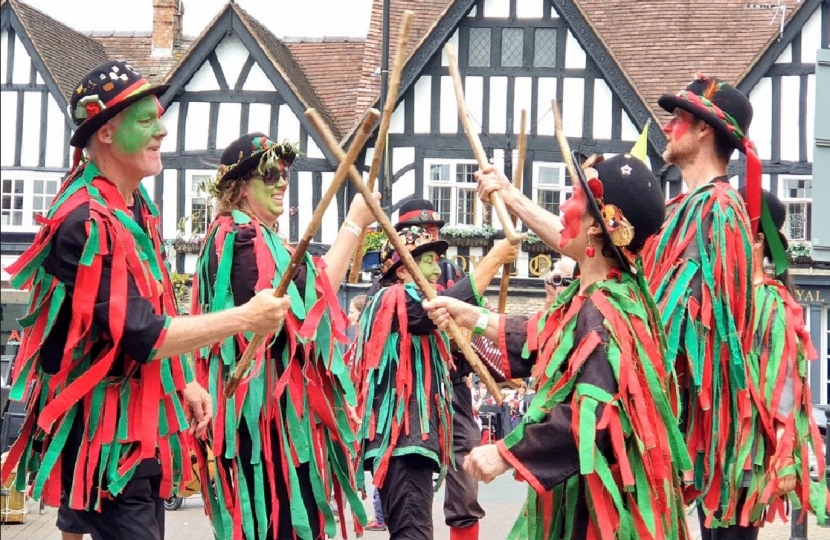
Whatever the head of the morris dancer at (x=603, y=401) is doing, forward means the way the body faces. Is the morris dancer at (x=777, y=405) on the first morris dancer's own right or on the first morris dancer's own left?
on the first morris dancer's own right

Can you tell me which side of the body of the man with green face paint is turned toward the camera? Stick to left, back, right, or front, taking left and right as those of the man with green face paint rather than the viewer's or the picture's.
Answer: right

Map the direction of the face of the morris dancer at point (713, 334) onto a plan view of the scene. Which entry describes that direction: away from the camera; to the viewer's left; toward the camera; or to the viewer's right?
to the viewer's left

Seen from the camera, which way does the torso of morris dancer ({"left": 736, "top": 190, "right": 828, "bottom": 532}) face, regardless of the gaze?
to the viewer's left

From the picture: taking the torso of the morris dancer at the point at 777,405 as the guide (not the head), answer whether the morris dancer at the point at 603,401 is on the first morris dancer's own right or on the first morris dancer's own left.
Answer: on the first morris dancer's own left

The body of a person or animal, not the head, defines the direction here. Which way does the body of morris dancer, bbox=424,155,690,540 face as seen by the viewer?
to the viewer's left

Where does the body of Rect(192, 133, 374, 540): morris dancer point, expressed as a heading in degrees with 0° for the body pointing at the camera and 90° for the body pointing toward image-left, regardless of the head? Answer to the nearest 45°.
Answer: approximately 270°

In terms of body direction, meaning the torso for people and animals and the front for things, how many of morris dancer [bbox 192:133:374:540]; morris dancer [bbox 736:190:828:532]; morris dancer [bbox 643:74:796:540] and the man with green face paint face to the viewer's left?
2

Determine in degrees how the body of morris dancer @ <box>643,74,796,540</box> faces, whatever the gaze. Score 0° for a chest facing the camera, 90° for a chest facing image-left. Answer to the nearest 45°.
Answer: approximately 90°
